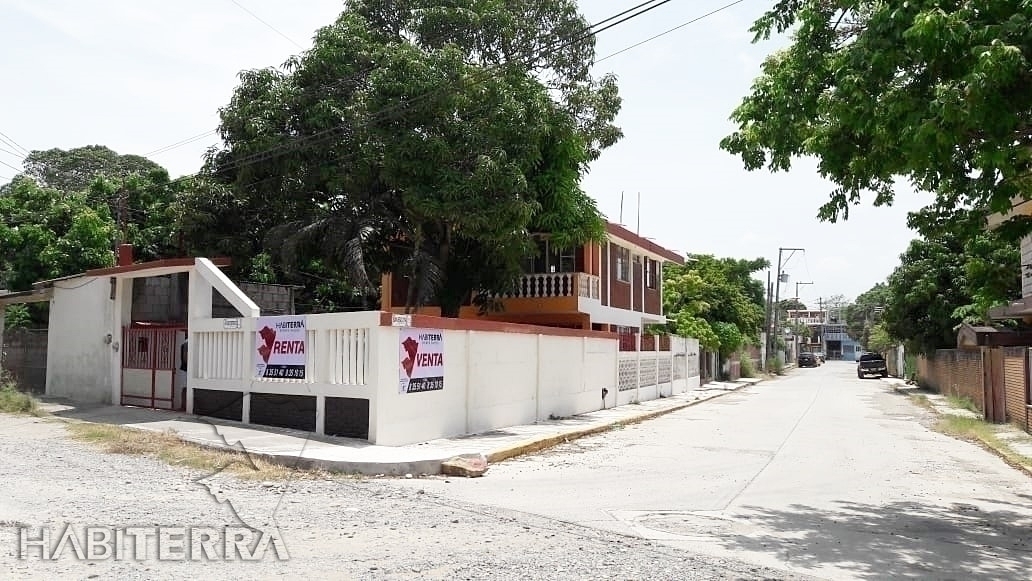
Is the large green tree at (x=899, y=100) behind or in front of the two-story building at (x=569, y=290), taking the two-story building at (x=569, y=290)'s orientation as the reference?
in front

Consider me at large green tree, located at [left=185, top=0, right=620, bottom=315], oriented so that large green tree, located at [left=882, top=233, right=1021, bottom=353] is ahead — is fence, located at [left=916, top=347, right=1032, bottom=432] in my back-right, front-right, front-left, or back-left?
front-right

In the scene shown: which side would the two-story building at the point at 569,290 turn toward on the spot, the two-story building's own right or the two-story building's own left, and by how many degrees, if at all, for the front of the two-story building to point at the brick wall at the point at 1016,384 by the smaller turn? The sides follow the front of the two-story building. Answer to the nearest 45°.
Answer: approximately 45° to the two-story building's own left

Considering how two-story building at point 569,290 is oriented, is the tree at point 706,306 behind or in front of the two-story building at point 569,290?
behind

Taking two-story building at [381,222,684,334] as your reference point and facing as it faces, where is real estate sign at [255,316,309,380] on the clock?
The real estate sign is roughly at 1 o'clock from the two-story building.

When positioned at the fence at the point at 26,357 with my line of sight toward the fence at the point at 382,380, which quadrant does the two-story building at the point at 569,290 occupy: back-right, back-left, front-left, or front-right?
front-left

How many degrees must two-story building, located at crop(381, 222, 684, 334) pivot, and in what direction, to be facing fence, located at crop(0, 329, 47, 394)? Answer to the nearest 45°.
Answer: approximately 90° to its right

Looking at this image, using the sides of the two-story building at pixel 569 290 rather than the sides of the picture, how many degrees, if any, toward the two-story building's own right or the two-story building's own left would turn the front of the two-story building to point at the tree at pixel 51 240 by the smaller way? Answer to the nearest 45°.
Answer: approximately 90° to the two-story building's own right

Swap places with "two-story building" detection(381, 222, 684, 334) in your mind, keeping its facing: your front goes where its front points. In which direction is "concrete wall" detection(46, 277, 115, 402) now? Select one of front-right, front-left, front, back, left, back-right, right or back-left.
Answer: front-right

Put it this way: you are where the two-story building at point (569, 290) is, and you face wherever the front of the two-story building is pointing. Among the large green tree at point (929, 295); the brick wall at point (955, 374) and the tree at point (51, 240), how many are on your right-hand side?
1

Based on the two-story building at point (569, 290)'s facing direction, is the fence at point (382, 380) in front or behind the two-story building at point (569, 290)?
in front

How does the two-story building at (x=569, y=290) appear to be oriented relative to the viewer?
toward the camera

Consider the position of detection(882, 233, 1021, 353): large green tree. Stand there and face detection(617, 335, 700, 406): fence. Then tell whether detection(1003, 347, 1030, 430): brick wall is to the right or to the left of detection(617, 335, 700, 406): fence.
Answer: left

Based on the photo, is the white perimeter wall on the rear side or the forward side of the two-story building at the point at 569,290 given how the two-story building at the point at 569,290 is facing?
on the forward side

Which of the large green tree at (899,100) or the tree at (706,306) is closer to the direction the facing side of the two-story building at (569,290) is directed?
the large green tree
